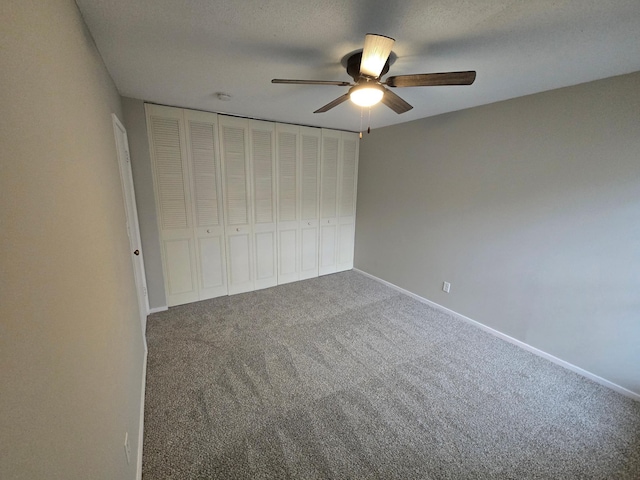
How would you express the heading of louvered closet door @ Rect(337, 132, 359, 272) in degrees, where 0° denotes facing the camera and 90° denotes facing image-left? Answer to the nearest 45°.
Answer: approximately 315°

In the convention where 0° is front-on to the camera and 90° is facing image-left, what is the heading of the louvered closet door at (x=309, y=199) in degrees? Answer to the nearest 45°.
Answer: approximately 315°

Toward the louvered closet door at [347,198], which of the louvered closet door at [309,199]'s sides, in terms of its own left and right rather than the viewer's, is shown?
left

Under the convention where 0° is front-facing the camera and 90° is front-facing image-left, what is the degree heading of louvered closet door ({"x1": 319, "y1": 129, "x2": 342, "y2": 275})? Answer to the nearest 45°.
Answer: approximately 315°

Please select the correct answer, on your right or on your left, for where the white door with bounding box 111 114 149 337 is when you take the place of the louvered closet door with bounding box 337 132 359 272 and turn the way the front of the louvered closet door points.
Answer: on your right

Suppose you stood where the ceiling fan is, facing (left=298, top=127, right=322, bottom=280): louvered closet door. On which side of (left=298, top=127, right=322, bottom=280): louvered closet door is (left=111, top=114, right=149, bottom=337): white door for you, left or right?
left

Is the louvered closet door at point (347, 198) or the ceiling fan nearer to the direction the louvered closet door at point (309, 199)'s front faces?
the ceiling fan

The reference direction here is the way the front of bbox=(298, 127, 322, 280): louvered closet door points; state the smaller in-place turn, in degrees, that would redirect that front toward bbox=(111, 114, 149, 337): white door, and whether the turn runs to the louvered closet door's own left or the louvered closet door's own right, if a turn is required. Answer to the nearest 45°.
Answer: approximately 90° to the louvered closet door's own right
